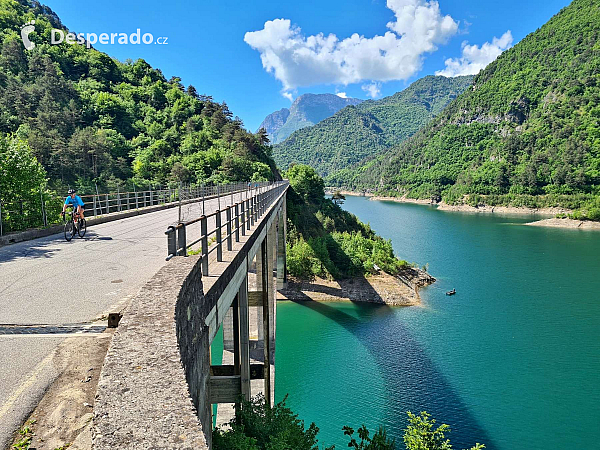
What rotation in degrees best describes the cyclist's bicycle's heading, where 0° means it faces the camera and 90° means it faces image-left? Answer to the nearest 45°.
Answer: approximately 45°

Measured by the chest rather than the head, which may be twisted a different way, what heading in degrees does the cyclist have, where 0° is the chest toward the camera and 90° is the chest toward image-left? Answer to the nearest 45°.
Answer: approximately 45°
